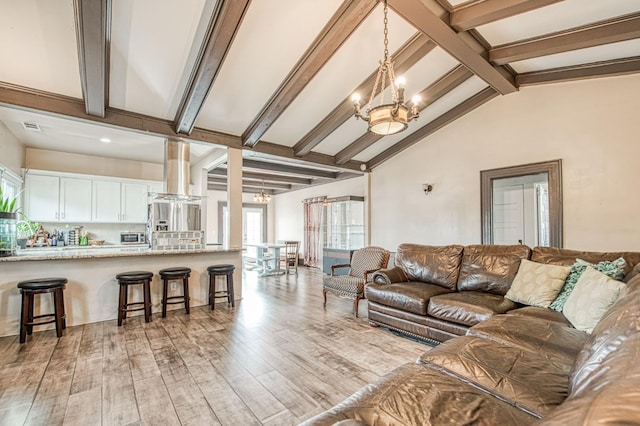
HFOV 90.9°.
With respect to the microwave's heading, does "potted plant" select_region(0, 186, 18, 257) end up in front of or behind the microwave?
in front

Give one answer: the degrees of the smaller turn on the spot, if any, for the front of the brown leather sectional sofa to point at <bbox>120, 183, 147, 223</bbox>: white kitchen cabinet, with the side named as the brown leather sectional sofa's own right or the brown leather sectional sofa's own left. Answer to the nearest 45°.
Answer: approximately 45° to the brown leather sectional sofa's own right

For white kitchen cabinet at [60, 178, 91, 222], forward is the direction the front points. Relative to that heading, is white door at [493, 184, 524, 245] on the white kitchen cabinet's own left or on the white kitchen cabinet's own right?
on the white kitchen cabinet's own left

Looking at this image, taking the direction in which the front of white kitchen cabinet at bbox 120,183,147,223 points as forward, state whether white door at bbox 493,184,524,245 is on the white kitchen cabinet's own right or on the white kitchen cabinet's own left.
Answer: on the white kitchen cabinet's own left

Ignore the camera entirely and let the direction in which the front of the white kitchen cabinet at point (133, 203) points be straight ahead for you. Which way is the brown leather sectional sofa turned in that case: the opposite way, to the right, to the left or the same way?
to the right

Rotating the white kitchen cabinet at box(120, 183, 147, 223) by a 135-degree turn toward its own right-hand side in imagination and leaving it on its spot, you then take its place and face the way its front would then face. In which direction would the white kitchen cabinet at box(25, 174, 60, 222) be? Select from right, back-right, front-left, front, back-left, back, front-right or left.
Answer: front-left

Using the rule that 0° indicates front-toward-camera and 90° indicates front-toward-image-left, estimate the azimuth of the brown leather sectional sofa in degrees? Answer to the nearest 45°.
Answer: approximately 45°

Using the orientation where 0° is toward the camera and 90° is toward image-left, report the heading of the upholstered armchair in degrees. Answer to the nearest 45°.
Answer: approximately 45°

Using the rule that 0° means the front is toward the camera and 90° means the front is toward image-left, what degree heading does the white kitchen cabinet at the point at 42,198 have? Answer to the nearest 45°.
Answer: approximately 0°

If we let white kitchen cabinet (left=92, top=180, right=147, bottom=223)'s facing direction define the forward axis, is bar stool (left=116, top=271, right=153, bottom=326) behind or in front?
in front
